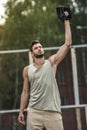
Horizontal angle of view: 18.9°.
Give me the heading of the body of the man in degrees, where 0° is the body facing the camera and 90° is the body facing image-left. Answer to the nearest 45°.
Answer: approximately 0°

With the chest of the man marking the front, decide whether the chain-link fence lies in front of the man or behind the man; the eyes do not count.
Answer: behind
